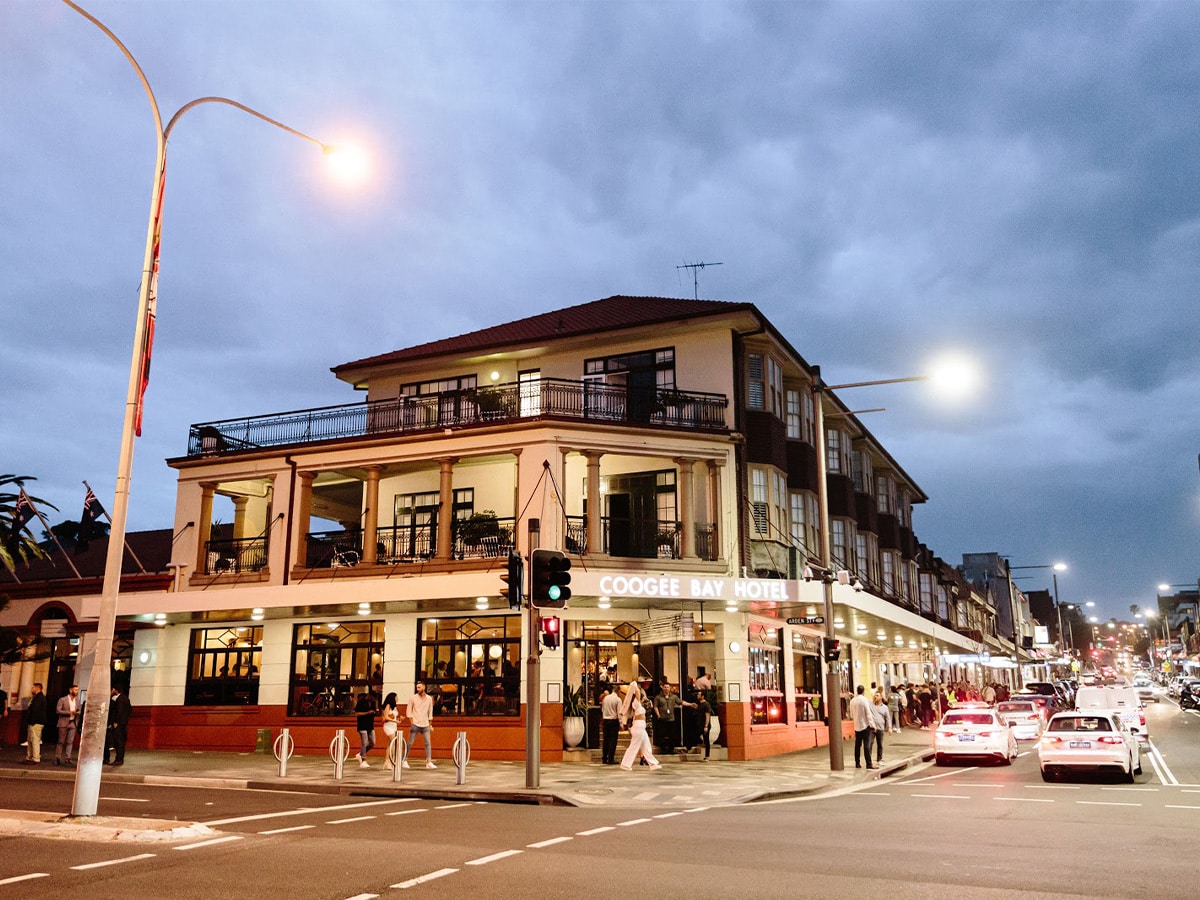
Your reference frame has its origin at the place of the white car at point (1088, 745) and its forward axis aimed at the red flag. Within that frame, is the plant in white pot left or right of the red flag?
right

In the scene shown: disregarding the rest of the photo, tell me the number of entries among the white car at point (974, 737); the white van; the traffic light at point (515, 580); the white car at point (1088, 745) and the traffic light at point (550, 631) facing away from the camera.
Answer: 3

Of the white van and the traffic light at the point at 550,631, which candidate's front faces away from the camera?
the white van

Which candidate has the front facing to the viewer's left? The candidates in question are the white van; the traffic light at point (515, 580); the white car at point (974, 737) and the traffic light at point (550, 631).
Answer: the traffic light at point (515, 580)

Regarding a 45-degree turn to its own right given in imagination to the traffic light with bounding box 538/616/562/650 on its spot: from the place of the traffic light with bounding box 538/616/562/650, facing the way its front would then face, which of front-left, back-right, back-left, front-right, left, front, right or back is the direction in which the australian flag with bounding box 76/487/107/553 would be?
right

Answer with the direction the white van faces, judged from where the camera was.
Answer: facing away from the viewer

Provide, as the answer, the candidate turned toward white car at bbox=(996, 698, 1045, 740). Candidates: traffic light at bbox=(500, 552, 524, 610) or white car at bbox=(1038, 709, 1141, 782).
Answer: white car at bbox=(1038, 709, 1141, 782)

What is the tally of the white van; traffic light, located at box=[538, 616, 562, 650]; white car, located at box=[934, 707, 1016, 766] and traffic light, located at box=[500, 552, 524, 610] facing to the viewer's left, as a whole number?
1

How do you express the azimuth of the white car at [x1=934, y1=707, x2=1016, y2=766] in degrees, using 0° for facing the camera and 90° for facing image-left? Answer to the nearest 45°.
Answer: approximately 180°

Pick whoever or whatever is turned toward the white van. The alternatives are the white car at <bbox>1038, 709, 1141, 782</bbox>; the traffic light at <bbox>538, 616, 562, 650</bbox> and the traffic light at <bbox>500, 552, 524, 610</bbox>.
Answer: the white car

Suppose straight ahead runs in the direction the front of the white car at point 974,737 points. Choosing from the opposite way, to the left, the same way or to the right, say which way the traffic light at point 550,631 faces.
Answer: the opposite way

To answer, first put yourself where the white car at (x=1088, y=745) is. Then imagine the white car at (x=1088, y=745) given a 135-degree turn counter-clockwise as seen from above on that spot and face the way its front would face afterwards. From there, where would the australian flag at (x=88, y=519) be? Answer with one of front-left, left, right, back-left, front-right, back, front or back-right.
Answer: front-right

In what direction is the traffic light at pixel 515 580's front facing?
to the viewer's left

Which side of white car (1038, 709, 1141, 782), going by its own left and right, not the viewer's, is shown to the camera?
back
